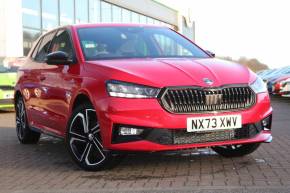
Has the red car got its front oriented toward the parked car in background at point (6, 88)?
no

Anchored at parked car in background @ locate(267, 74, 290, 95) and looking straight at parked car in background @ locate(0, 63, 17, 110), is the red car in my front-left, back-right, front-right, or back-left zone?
front-left

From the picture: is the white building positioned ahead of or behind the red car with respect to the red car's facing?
behind

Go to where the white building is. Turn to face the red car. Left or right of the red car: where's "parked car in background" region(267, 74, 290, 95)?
left

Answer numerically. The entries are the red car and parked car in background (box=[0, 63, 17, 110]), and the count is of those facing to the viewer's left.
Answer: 0

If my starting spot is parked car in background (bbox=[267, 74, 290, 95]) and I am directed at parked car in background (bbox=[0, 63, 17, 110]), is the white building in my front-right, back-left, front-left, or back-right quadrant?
front-right

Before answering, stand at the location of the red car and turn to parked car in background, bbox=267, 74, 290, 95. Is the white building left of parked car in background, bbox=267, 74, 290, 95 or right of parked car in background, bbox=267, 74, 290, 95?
left

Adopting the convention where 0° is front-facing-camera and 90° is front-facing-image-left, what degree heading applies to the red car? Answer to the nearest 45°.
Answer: approximately 315°

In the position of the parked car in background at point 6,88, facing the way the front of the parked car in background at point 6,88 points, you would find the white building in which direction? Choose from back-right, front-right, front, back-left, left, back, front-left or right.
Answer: back

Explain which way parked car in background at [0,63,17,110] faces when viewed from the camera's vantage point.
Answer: facing the viewer
